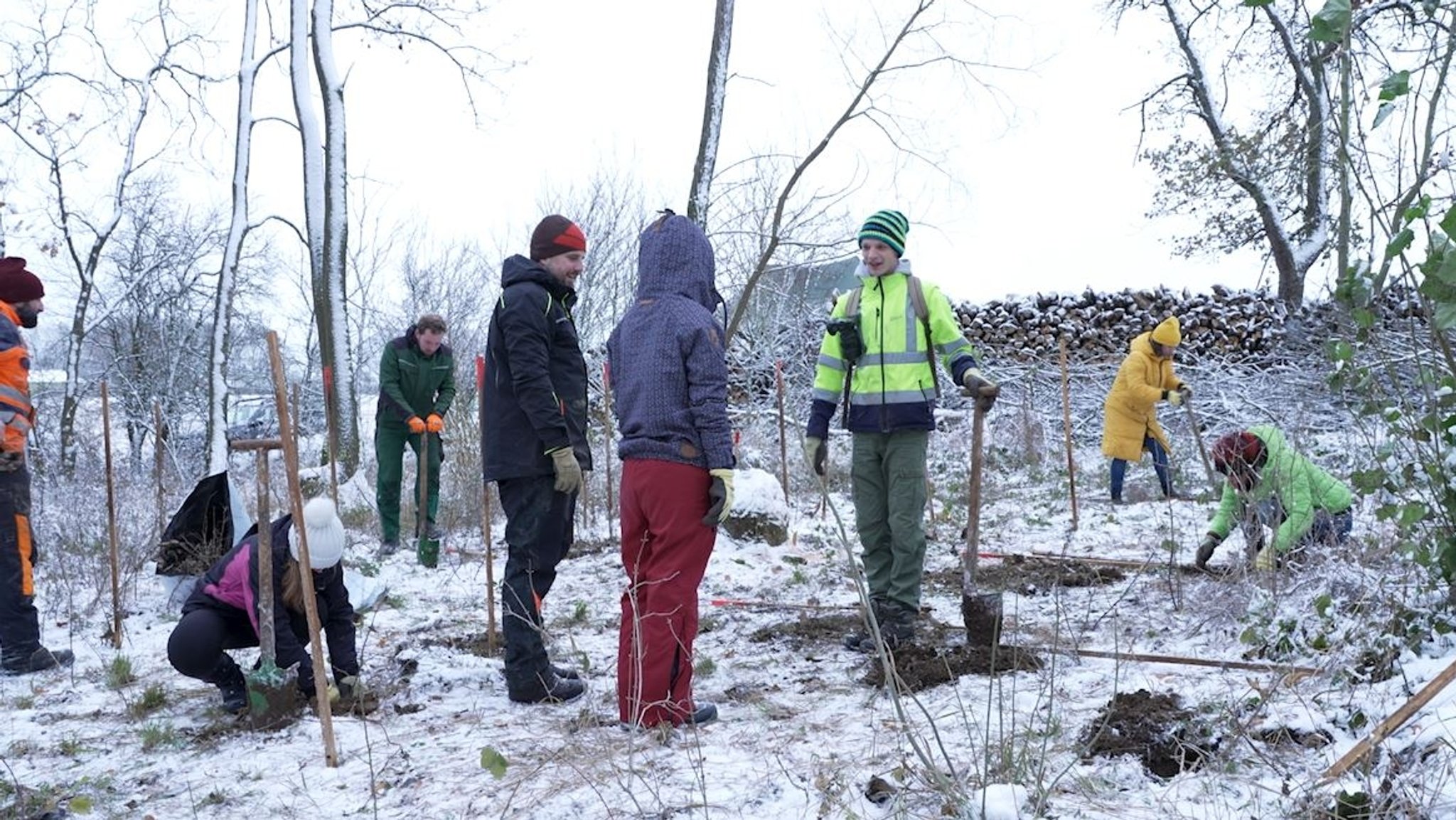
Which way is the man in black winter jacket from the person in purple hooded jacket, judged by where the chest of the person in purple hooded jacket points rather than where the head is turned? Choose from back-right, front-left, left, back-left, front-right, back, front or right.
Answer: left

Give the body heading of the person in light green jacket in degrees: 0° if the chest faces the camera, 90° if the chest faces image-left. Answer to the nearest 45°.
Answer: approximately 45°

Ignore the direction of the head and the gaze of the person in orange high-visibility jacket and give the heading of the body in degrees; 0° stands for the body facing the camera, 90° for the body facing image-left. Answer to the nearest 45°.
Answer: approximately 270°

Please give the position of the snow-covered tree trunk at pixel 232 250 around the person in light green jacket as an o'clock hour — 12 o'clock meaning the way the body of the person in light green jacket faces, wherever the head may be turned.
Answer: The snow-covered tree trunk is roughly at 2 o'clock from the person in light green jacket.

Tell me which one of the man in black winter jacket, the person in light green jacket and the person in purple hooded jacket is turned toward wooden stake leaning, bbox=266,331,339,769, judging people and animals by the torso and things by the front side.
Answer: the person in light green jacket

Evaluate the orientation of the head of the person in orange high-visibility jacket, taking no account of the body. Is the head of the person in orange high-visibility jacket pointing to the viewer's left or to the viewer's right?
to the viewer's right

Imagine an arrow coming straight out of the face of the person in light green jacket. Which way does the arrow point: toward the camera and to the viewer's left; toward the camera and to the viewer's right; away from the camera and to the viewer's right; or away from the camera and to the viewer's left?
toward the camera and to the viewer's left

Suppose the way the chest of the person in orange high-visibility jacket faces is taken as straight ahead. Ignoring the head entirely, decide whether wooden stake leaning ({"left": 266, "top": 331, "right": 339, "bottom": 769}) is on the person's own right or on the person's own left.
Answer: on the person's own right

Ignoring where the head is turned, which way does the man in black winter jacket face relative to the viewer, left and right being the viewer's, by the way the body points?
facing to the right of the viewer

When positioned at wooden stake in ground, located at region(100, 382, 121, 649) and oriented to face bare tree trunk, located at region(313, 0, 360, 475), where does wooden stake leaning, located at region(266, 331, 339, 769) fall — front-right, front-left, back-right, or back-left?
back-right

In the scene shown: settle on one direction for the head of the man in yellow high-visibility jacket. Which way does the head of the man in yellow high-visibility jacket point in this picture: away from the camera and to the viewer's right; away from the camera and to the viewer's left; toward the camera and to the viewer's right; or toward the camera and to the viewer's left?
toward the camera and to the viewer's left

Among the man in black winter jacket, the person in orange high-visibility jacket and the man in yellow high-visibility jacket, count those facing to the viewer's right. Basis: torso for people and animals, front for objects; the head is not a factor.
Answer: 2
